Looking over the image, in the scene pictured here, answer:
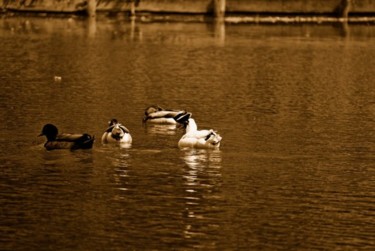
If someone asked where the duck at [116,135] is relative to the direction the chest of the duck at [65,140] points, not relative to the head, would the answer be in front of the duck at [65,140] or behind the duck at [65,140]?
behind

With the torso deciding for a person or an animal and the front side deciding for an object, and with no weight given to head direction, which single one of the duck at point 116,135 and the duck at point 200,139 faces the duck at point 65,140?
the duck at point 200,139

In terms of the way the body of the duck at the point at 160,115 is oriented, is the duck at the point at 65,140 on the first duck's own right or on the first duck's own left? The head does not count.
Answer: on the first duck's own left

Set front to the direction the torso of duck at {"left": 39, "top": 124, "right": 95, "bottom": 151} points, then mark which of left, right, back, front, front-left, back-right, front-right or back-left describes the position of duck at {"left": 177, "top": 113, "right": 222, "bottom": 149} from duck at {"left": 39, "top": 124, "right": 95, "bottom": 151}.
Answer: back

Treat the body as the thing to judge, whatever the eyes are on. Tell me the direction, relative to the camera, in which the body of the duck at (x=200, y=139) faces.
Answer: to the viewer's left

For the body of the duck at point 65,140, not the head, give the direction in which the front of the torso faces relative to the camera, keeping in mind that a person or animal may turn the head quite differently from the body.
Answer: to the viewer's left

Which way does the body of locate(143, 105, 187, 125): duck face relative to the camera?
to the viewer's left

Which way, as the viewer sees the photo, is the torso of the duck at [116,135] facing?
away from the camera

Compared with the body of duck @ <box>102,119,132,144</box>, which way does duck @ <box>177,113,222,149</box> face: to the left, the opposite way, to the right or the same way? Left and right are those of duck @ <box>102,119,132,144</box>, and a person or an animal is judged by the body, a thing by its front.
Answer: to the left
